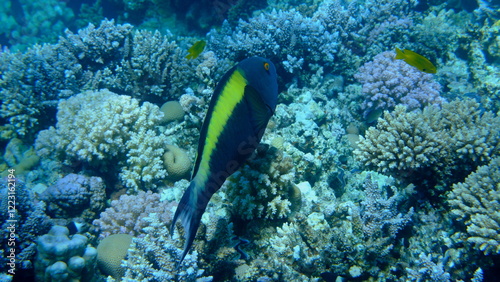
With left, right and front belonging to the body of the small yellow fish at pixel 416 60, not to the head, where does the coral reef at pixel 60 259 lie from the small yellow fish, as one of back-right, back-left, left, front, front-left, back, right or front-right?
back-right

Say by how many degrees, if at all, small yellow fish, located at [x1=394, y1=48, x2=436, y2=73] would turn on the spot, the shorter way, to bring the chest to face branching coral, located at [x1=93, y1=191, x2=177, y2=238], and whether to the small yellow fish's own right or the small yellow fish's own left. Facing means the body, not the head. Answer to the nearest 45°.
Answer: approximately 135° to the small yellow fish's own right

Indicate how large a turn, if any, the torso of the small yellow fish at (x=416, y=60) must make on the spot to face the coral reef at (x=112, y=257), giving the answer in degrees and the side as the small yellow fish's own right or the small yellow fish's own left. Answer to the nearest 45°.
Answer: approximately 135° to the small yellow fish's own right

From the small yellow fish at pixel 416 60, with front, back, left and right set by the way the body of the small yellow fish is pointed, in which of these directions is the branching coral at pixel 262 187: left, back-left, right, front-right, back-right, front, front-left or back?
back-right

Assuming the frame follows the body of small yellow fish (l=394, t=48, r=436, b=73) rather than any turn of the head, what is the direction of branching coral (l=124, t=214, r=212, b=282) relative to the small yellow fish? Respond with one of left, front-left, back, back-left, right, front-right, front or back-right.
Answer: back-right

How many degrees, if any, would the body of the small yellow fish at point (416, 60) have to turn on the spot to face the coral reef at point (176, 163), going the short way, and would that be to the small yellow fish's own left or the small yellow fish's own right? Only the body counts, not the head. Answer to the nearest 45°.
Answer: approximately 135° to the small yellow fish's own right

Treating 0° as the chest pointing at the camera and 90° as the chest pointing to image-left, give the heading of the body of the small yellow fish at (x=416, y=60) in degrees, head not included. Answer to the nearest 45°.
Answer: approximately 270°

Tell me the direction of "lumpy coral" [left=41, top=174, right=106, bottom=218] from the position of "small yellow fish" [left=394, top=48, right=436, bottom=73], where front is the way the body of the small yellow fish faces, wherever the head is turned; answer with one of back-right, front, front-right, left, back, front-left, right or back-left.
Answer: back-right
